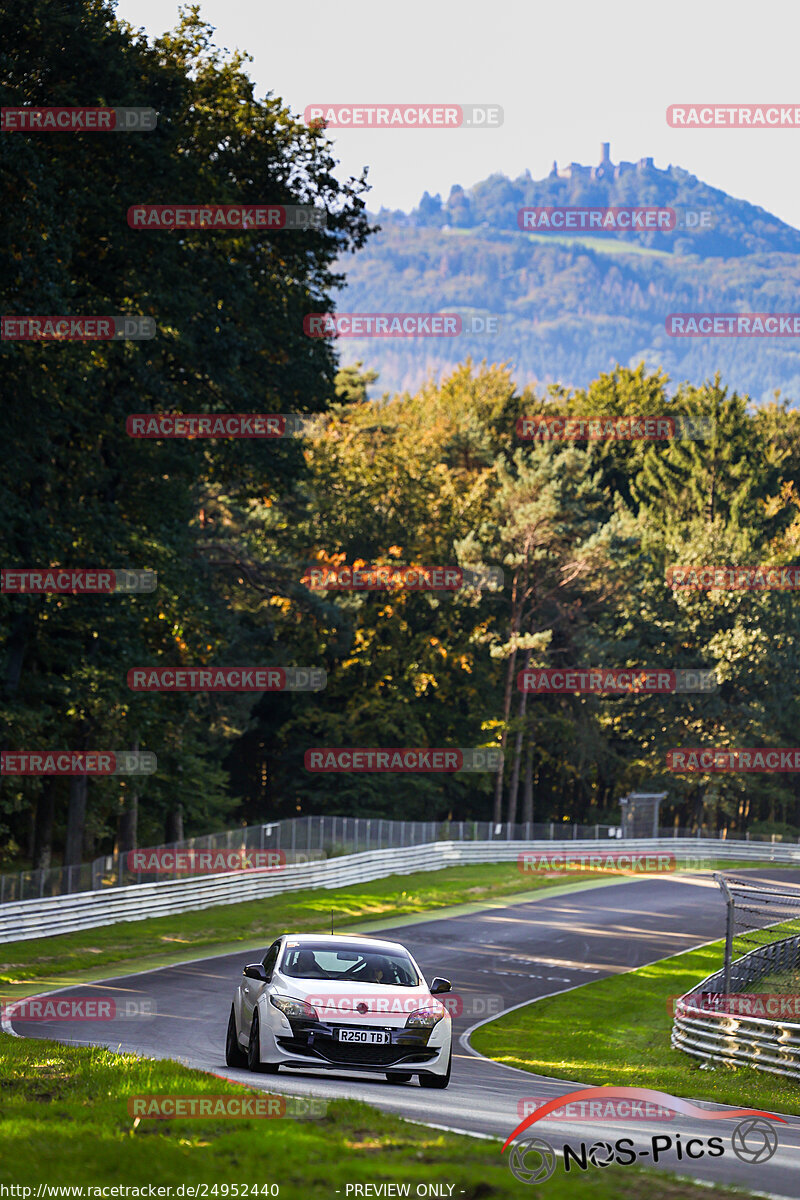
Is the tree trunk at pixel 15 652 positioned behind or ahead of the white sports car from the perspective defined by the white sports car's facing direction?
behind

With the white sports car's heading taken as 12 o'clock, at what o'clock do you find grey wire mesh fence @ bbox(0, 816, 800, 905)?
The grey wire mesh fence is roughly at 6 o'clock from the white sports car.

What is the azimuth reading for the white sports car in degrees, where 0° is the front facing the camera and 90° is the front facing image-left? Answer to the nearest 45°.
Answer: approximately 0°

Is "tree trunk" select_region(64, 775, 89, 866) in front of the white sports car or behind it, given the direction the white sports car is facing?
behind

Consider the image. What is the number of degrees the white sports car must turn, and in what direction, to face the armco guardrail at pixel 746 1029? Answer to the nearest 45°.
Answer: approximately 135° to its left

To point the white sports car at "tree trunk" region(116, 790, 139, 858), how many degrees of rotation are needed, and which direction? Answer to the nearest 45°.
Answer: approximately 180°

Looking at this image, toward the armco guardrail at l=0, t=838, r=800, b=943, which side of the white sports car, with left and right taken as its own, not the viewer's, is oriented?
back
